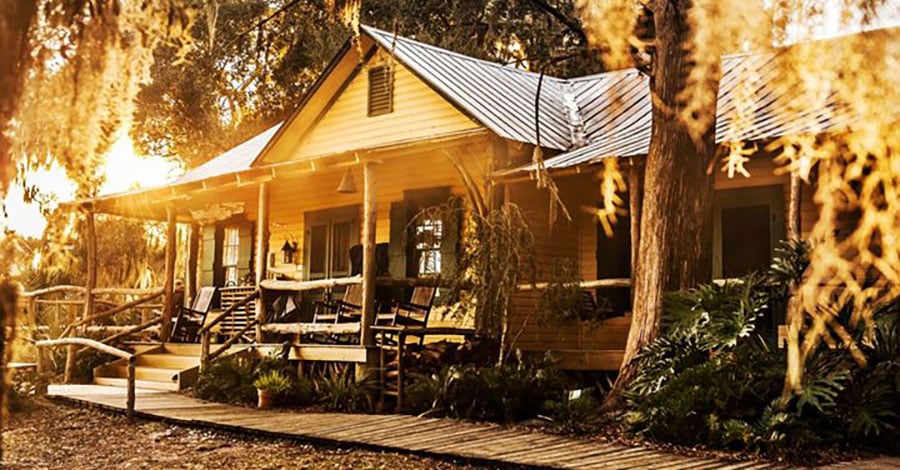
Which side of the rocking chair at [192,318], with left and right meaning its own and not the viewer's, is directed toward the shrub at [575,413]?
left

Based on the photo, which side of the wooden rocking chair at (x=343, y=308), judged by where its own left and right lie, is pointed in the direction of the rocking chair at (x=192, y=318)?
right

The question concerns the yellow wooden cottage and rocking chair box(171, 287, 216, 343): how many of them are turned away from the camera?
0

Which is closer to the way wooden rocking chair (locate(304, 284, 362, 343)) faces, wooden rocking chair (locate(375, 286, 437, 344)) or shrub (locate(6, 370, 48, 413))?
the shrub

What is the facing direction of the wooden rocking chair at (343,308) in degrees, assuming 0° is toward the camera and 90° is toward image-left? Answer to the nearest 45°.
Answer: approximately 45°

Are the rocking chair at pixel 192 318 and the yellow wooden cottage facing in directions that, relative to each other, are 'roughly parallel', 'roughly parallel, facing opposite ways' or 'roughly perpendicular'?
roughly parallel

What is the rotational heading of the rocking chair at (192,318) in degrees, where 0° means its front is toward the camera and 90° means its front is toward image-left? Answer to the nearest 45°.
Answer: approximately 45°

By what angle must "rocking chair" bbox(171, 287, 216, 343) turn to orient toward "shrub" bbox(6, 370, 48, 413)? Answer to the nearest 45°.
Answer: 0° — it already faces it

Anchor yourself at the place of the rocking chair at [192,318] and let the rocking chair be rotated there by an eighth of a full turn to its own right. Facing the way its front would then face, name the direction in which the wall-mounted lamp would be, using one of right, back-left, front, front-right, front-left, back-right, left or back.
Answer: back

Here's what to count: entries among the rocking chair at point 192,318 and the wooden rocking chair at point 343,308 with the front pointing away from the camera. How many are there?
0
